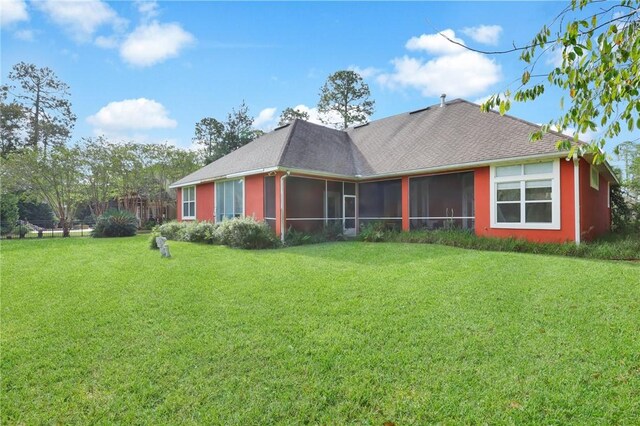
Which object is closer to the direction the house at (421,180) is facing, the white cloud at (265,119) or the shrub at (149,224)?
the white cloud

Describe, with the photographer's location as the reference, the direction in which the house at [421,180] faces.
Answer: facing away from the viewer and to the right of the viewer

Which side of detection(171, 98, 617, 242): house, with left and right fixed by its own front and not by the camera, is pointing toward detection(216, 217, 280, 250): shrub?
back

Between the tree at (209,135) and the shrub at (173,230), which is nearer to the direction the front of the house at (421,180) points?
the tree

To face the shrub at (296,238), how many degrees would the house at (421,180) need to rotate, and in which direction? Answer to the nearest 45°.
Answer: approximately 180°

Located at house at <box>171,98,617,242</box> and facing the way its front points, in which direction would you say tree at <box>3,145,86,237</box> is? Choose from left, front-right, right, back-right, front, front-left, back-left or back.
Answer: back-left
